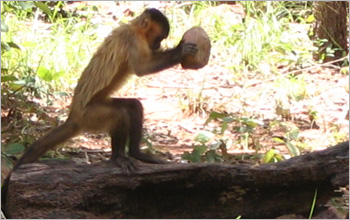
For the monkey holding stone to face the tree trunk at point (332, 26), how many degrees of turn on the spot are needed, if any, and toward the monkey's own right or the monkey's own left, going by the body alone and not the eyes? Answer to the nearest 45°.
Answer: approximately 45° to the monkey's own left

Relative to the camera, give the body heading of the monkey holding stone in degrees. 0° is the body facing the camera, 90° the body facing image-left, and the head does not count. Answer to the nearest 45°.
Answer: approximately 270°
